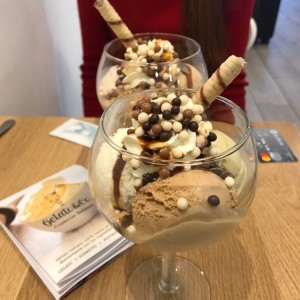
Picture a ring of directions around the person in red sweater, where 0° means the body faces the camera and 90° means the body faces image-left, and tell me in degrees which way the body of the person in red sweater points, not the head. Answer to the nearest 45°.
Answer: approximately 0°

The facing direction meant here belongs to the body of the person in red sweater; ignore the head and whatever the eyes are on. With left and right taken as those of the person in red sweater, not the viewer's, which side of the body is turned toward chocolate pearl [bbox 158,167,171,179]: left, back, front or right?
front

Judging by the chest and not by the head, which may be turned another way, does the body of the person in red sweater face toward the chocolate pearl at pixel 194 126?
yes

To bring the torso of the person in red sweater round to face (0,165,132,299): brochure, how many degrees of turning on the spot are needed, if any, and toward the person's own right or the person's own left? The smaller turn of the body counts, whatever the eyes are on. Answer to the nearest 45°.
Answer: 0° — they already face it

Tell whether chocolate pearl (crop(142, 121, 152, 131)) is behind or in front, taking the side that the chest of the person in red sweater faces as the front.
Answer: in front

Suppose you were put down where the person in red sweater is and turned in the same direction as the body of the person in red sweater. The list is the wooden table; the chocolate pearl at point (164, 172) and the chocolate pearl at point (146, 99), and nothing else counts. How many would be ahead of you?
3

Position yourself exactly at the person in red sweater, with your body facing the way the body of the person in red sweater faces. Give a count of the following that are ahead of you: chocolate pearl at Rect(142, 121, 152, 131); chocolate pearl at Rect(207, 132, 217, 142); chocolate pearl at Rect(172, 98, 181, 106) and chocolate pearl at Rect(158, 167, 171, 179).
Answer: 4

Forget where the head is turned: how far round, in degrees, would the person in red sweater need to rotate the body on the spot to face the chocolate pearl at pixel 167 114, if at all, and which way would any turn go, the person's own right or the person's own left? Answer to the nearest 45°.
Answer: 0° — they already face it

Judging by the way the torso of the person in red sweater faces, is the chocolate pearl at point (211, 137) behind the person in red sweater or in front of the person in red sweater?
in front

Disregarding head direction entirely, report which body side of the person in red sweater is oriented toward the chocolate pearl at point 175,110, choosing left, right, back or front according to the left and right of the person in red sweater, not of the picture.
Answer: front

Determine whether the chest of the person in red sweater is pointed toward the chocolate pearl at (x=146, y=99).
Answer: yes
